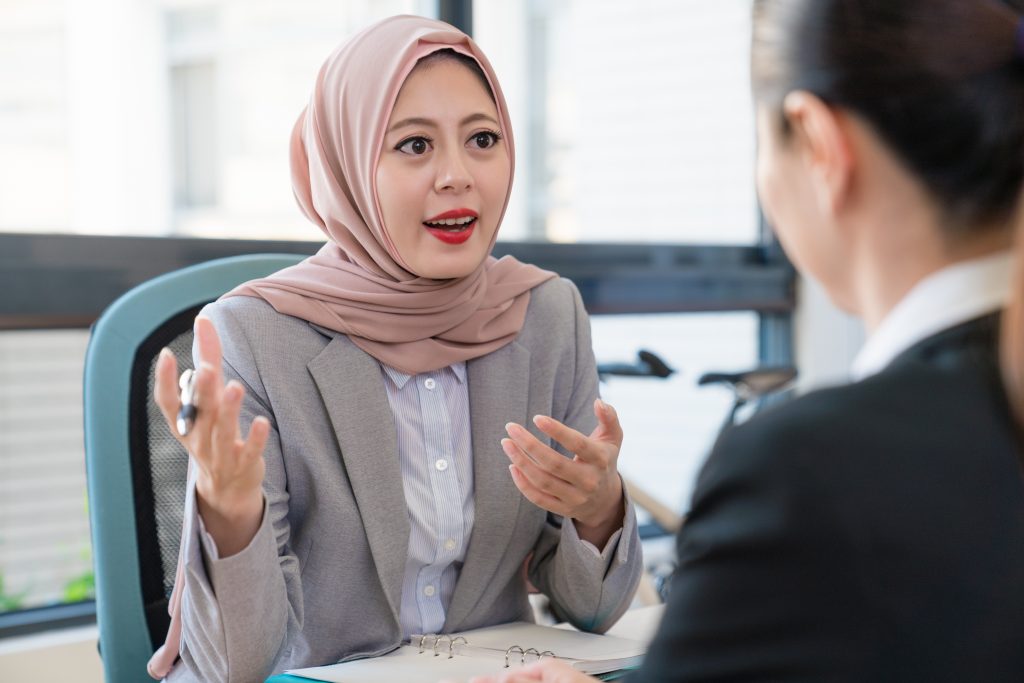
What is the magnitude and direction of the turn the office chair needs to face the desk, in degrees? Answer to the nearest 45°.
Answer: approximately 45° to its left

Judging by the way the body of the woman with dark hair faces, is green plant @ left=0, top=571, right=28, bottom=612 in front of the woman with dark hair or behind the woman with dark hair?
in front

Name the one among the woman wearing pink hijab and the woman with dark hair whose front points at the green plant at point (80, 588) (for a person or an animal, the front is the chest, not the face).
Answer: the woman with dark hair

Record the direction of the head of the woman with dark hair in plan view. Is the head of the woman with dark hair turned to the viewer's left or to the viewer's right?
to the viewer's left

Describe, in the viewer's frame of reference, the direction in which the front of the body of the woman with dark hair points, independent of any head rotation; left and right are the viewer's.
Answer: facing away from the viewer and to the left of the viewer

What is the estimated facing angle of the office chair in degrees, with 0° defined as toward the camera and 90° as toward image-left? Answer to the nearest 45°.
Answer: approximately 315°

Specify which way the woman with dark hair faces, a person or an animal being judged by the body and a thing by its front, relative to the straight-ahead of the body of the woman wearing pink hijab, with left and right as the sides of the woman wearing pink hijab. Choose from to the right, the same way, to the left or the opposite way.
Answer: the opposite way

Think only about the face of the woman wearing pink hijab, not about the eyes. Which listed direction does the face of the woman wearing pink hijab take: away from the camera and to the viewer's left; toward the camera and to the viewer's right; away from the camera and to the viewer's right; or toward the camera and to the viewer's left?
toward the camera and to the viewer's right

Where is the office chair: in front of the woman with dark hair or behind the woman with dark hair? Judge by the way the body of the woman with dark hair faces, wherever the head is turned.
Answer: in front

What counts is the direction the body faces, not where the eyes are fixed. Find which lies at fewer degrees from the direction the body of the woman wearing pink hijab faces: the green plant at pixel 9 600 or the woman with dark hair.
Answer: the woman with dark hair

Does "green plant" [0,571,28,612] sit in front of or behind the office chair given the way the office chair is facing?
behind

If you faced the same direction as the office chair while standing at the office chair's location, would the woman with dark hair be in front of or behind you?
in front
